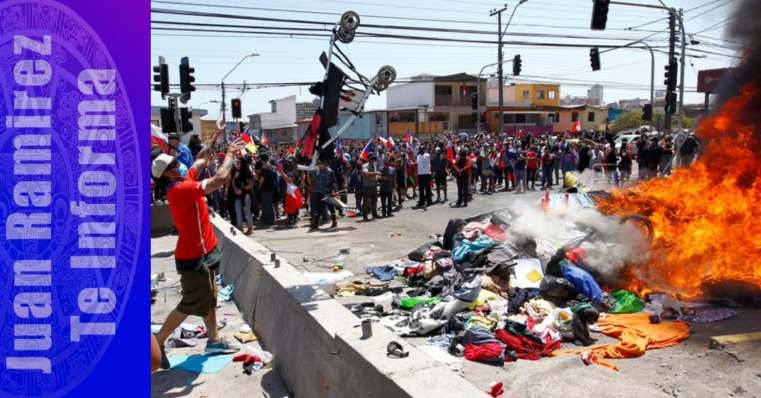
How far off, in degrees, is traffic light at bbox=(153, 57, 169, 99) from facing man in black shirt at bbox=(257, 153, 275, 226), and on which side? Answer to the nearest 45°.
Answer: approximately 135° to its left

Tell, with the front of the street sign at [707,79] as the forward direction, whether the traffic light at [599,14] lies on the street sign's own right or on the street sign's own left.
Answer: on the street sign's own right

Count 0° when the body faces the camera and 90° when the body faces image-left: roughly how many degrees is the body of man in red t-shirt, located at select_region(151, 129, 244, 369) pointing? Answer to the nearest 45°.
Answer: approximately 270°

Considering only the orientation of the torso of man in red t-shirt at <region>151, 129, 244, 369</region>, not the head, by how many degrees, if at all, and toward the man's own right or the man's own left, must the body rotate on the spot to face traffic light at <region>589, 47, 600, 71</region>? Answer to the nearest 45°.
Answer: approximately 45° to the man's own left
